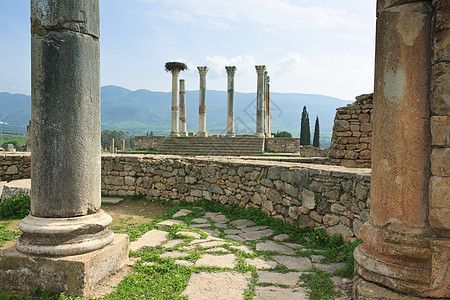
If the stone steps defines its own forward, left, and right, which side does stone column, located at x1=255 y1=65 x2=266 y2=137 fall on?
on its left

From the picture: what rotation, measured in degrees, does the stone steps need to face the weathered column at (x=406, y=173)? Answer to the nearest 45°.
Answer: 0° — it already faces it

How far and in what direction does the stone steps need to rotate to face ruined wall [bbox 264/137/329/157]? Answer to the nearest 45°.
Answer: approximately 90° to its left

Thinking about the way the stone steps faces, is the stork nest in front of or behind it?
behind

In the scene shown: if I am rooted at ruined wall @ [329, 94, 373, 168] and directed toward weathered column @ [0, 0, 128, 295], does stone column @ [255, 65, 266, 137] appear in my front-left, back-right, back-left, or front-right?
back-right

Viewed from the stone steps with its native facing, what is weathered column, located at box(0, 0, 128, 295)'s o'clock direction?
The weathered column is roughly at 12 o'clock from the stone steps.

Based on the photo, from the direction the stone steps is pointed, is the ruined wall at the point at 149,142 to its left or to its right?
on its right

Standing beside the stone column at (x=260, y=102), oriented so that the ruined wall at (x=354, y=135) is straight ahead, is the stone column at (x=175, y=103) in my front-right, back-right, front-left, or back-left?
back-right

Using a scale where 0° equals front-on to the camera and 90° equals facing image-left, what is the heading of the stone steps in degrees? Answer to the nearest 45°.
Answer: approximately 0°

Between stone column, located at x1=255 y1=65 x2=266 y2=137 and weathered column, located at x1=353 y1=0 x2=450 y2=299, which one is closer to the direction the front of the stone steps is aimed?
the weathered column

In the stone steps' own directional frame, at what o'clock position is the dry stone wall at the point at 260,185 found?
The dry stone wall is roughly at 12 o'clock from the stone steps.

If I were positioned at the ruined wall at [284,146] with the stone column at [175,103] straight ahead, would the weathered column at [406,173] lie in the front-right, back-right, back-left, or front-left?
back-left
